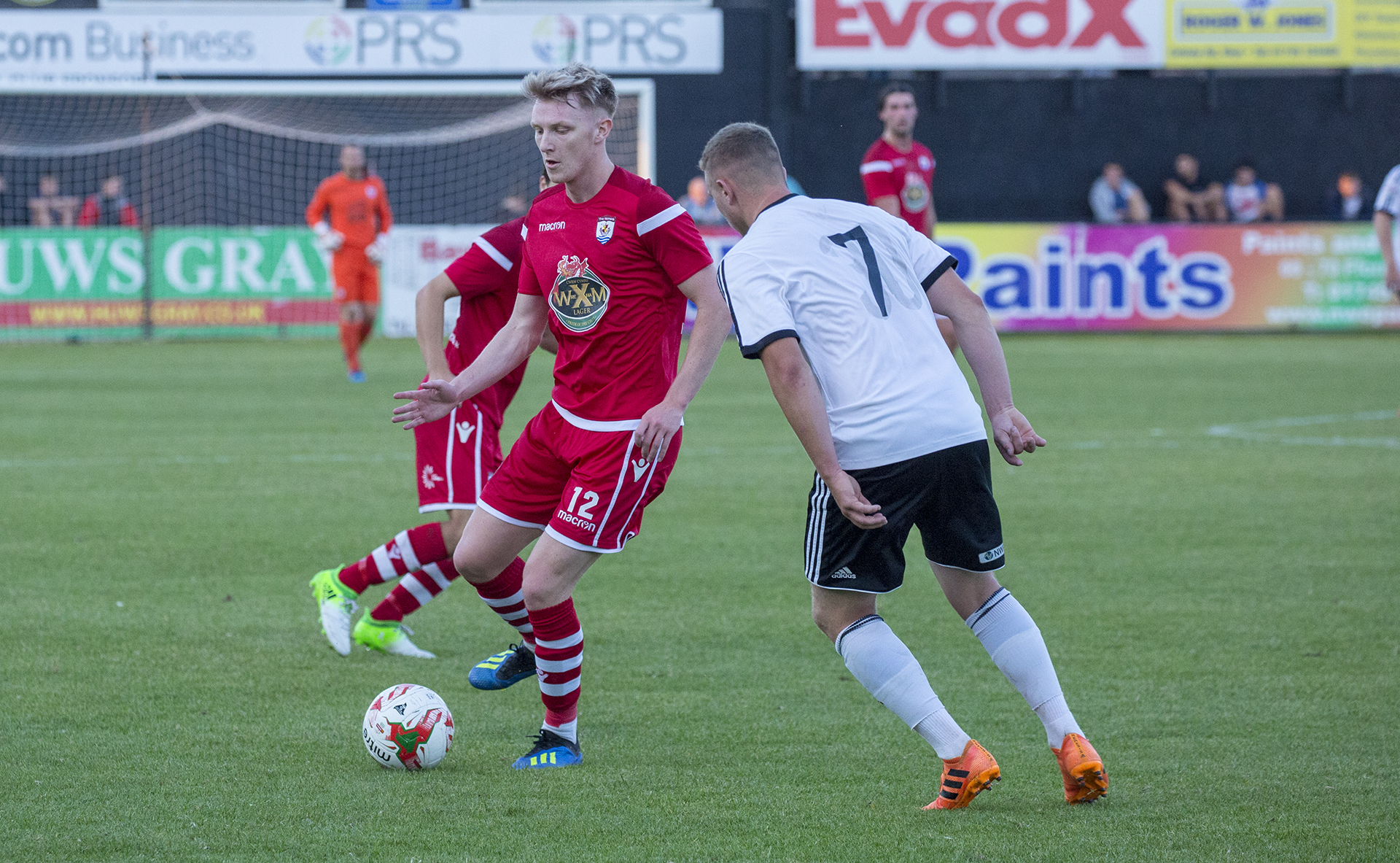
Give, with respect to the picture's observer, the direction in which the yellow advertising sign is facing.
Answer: facing the viewer

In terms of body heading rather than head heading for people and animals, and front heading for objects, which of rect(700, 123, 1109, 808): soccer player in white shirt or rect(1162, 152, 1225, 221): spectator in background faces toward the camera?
the spectator in background

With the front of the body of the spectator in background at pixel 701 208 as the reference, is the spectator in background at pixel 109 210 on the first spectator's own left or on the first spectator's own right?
on the first spectator's own right

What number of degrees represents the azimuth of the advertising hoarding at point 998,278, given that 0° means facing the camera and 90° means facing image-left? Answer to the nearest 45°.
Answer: approximately 0°

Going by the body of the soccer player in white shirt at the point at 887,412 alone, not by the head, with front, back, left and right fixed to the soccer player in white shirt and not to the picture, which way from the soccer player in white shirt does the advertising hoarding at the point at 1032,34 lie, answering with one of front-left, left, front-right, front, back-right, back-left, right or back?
front-right

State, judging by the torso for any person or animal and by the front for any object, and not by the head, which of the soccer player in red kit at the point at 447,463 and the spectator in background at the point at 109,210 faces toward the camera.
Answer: the spectator in background

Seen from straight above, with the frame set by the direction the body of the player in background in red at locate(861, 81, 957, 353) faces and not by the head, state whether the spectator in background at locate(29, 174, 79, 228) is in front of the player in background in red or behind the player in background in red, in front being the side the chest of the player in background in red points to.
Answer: behind

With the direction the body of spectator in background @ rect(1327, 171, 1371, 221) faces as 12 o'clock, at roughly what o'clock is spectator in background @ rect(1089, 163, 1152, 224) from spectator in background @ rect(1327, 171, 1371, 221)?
spectator in background @ rect(1089, 163, 1152, 224) is roughly at 2 o'clock from spectator in background @ rect(1327, 171, 1371, 221).

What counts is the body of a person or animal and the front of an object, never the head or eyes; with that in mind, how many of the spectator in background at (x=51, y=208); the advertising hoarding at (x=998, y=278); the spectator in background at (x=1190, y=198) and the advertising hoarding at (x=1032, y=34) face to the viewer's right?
0

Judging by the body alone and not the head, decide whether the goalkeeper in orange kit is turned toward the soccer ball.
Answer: yes

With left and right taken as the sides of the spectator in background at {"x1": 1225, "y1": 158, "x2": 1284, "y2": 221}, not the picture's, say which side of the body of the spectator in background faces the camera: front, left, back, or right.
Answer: front

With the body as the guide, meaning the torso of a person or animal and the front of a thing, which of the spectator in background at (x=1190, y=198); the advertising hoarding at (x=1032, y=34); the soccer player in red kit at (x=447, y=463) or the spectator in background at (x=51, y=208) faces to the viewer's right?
the soccer player in red kit

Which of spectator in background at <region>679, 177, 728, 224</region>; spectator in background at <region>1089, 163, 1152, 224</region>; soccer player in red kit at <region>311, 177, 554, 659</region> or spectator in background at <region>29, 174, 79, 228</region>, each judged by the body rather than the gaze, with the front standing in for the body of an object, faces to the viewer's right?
the soccer player in red kit

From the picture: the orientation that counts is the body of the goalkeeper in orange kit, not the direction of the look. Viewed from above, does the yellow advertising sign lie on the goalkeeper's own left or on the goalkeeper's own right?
on the goalkeeper's own left

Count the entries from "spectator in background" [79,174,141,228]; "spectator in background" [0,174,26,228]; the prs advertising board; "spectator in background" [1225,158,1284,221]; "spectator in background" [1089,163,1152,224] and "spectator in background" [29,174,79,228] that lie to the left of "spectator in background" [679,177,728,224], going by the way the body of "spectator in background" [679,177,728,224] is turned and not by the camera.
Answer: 2

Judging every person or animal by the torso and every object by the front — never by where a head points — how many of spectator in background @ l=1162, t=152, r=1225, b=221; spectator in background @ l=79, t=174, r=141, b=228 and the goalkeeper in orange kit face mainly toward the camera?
3
